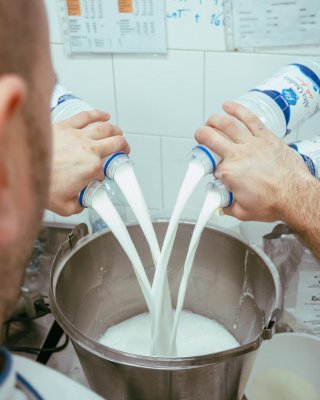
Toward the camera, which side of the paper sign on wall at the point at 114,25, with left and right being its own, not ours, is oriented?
front

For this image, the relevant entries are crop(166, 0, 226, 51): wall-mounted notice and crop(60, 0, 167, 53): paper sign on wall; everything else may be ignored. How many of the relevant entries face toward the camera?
2

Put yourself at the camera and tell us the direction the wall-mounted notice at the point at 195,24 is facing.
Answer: facing the viewer

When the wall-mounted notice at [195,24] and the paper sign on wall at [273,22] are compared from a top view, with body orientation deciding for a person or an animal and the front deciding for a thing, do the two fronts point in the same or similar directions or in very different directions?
same or similar directions

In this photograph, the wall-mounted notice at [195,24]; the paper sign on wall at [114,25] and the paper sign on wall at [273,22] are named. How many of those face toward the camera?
3

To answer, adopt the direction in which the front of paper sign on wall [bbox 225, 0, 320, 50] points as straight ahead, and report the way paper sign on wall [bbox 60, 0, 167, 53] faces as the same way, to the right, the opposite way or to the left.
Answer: the same way

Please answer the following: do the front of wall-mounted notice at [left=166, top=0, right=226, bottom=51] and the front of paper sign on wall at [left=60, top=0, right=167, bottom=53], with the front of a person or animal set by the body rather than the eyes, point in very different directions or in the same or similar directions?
same or similar directions
